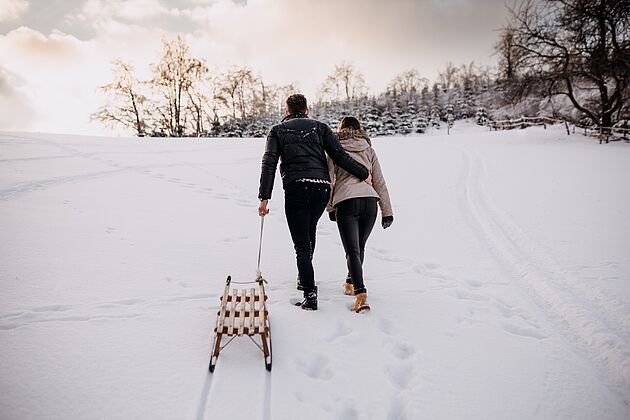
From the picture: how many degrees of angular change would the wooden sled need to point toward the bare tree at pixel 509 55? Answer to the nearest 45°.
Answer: approximately 45° to its right

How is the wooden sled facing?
away from the camera

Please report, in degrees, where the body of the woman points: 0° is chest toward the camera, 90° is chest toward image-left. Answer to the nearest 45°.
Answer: approximately 180°

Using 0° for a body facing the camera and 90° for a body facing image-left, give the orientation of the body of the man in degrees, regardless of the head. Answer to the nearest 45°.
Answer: approximately 180°

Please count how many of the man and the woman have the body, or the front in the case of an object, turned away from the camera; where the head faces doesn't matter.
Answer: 2

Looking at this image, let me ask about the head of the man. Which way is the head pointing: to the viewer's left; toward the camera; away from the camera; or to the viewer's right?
away from the camera

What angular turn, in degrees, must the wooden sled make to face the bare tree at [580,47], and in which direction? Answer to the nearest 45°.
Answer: approximately 45° to its right

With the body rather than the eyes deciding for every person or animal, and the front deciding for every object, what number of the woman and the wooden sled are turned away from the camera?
2
